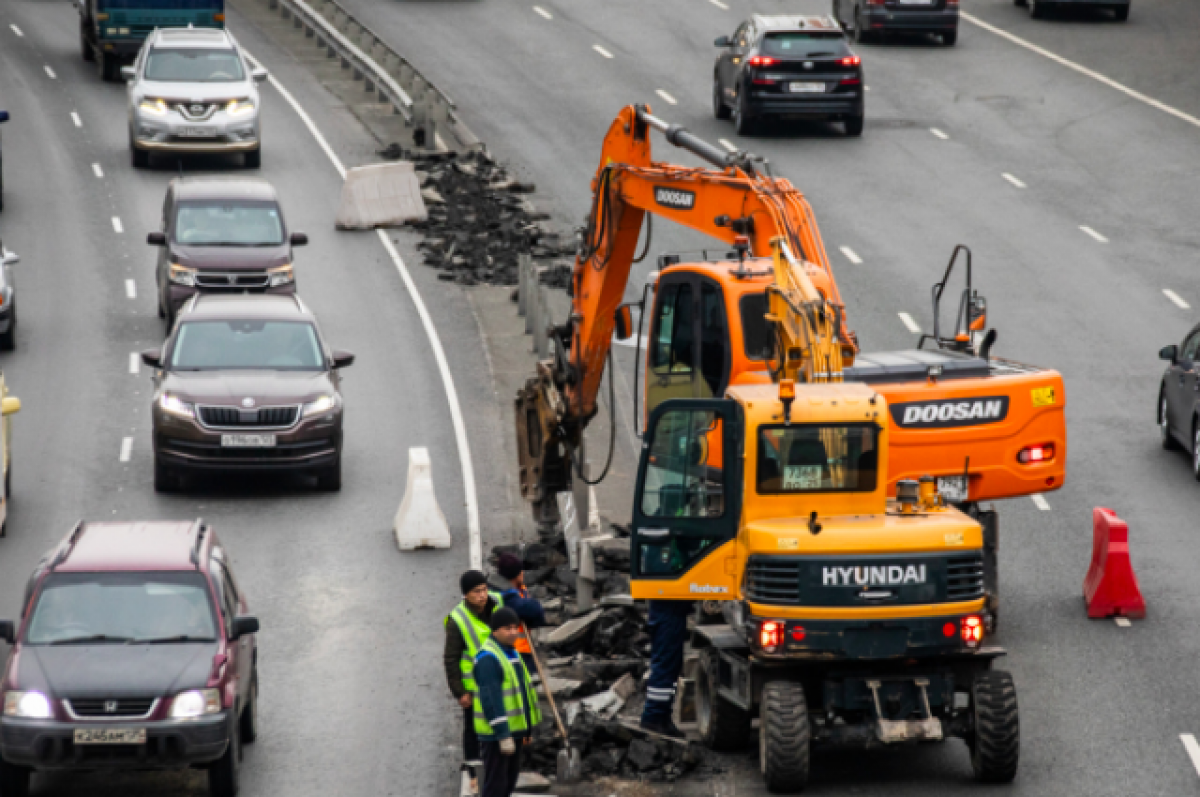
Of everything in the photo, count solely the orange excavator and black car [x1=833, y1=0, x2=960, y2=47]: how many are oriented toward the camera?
0

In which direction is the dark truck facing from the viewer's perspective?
toward the camera

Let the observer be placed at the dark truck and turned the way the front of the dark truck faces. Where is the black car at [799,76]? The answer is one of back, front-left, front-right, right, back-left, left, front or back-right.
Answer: front-left

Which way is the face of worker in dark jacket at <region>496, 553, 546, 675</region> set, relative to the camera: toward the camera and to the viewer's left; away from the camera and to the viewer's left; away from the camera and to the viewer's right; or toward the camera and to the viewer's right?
away from the camera and to the viewer's right

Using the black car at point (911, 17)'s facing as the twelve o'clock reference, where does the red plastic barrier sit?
The red plastic barrier is roughly at 6 o'clock from the black car.

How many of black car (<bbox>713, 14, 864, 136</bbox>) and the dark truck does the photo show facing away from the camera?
1

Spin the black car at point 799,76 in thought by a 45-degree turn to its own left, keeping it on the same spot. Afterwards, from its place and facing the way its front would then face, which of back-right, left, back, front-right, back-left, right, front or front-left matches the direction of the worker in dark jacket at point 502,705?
back-left

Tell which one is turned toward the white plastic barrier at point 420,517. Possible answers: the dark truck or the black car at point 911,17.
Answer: the dark truck

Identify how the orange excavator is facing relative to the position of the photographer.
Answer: facing away from the viewer and to the left of the viewer

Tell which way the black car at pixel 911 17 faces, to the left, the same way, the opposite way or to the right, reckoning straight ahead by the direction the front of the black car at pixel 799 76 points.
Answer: the same way

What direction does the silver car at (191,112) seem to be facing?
toward the camera

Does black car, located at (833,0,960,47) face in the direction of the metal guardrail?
no

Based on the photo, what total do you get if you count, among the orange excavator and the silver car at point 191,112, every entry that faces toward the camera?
1

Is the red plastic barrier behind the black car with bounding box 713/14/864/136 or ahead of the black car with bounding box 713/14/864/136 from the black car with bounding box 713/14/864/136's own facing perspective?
behind

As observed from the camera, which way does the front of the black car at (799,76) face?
facing away from the viewer

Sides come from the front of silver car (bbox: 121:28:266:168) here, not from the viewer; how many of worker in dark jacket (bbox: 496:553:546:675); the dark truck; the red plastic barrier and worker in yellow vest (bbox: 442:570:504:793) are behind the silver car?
1

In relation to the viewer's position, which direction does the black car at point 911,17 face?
facing away from the viewer

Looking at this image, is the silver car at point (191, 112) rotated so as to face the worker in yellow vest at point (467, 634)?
yes
